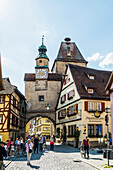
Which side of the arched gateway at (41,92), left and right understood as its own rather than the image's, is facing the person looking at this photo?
front

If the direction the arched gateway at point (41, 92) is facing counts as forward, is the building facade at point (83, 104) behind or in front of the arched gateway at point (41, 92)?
in front
